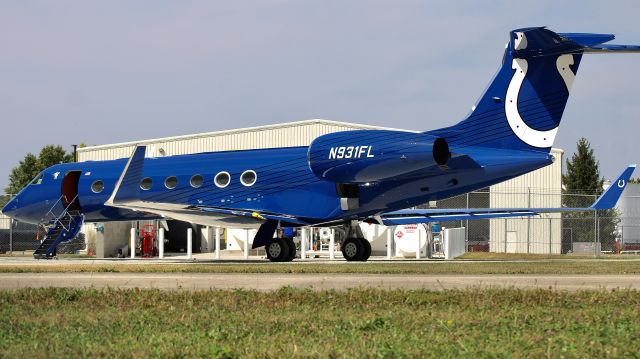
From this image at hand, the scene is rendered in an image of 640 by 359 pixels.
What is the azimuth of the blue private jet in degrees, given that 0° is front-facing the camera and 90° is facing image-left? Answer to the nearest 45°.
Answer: approximately 135°

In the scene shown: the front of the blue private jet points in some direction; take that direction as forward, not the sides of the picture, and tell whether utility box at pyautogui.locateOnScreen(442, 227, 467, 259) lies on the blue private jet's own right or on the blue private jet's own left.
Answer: on the blue private jet's own right
